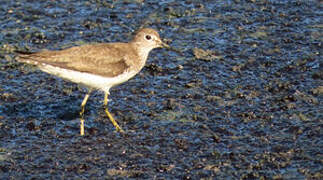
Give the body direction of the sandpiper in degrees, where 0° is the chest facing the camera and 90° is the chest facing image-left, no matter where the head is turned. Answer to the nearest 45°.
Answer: approximately 270°
